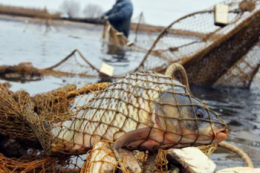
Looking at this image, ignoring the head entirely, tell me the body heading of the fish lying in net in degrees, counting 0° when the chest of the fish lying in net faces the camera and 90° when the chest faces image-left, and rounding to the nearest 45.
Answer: approximately 270°

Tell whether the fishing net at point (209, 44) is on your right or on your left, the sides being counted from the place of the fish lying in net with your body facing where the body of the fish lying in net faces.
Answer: on your left

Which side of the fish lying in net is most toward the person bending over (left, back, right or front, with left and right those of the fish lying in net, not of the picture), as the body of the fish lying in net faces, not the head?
left

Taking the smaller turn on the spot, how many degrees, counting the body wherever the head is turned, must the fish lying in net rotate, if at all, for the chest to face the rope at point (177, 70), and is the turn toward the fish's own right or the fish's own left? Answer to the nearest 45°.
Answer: approximately 90° to the fish's own left
